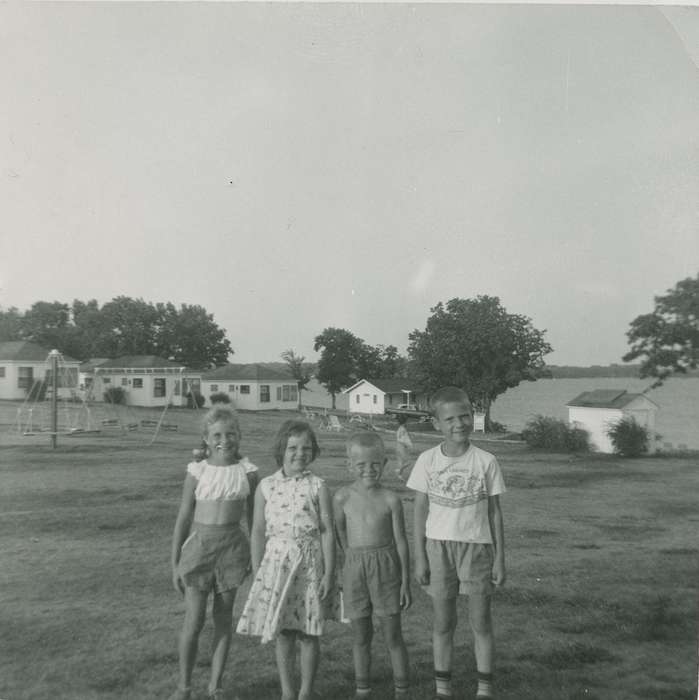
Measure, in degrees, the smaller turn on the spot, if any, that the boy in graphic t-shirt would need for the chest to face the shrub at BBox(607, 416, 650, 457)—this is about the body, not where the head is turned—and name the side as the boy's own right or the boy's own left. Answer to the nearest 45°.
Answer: approximately 135° to the boy's own left

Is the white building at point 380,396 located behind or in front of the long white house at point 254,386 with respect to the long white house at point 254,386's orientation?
in front

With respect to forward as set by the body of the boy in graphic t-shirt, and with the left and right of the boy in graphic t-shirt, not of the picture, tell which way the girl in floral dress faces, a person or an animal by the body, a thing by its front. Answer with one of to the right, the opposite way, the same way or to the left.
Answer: the same way

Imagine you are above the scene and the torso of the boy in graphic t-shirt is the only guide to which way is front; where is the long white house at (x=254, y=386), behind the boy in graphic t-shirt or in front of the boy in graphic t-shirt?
behind

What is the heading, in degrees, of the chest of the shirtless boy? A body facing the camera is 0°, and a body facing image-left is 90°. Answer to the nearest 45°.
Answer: approximately 0°

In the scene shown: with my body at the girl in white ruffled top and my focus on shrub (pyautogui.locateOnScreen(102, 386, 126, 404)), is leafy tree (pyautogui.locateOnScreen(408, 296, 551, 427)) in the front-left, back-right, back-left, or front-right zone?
front-right

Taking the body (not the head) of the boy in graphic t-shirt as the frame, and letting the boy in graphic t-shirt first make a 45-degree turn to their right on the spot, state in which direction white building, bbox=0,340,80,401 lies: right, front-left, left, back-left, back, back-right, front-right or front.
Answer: right

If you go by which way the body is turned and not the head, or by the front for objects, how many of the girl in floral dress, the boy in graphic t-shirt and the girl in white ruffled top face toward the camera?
3

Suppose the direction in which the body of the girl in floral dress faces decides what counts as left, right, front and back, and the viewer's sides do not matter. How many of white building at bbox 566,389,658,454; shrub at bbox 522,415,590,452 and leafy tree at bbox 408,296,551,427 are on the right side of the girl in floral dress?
0

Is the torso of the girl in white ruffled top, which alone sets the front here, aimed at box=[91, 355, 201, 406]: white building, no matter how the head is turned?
no

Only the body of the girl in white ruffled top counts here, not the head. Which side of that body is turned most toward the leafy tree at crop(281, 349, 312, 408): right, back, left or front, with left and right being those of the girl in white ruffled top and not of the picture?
back

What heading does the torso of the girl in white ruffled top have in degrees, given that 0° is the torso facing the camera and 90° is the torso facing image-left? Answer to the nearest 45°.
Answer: approximately 0°

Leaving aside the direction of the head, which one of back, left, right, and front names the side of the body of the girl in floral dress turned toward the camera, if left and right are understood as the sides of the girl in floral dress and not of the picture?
front

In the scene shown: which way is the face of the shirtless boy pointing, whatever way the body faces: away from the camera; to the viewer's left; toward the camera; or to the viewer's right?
toward the camera

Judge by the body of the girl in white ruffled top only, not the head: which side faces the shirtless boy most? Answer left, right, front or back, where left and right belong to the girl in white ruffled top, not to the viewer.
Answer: left

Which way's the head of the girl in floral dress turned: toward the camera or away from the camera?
toward the camera

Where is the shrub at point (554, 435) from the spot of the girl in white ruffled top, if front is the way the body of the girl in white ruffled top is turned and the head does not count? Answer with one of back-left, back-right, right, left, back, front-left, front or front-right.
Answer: back-left

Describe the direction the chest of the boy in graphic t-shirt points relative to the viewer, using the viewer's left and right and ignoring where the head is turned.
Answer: facing the viewer

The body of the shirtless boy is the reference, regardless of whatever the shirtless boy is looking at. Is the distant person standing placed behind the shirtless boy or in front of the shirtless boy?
behind
